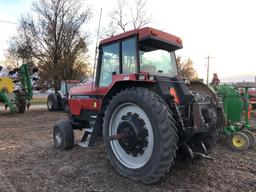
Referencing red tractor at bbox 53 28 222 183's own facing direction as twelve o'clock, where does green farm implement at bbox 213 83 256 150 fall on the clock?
The green farm implement is roughly at 3 o'clock from the red tractor.
